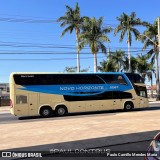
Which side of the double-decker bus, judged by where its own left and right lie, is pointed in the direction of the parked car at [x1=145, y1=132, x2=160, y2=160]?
right

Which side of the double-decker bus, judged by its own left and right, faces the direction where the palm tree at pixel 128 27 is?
left

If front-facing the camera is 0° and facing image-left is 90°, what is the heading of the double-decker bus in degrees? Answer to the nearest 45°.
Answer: approximately 270°

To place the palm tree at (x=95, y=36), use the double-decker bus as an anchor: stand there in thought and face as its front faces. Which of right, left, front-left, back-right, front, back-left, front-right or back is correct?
left

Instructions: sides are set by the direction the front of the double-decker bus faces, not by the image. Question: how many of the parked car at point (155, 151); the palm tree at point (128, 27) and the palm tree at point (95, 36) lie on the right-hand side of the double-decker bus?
1
